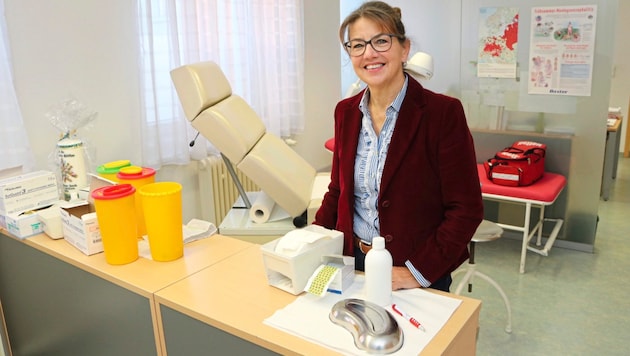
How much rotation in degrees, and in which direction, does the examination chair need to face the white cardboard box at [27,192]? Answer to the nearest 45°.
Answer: approximately 90° to its right

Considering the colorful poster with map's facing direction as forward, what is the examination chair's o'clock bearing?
The examination chair is roughly at 1 o'clock from the colorful poster with map.

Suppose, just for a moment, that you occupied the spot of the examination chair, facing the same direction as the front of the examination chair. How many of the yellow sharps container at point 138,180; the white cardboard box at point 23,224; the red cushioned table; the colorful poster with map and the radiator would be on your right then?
2

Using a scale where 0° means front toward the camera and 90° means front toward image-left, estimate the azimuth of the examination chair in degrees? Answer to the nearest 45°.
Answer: approximately 315°

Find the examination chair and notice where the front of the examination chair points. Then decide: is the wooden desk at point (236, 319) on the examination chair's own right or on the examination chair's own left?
on the examination chair's own right

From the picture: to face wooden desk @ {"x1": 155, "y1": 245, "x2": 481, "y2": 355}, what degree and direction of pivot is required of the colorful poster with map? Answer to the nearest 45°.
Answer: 0° — it already faces it

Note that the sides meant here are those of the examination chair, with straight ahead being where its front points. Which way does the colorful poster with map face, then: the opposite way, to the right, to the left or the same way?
to the right

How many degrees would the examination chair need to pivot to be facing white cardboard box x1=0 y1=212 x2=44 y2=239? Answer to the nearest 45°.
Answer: approximately 90° to its right

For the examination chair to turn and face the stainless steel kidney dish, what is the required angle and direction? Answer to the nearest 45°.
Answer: approximately 45° to its right

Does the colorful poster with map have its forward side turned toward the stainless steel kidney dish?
yes

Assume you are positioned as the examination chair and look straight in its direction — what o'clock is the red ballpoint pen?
The red ballpoint pen is roughly at 1 o'clock from the examination chair.
